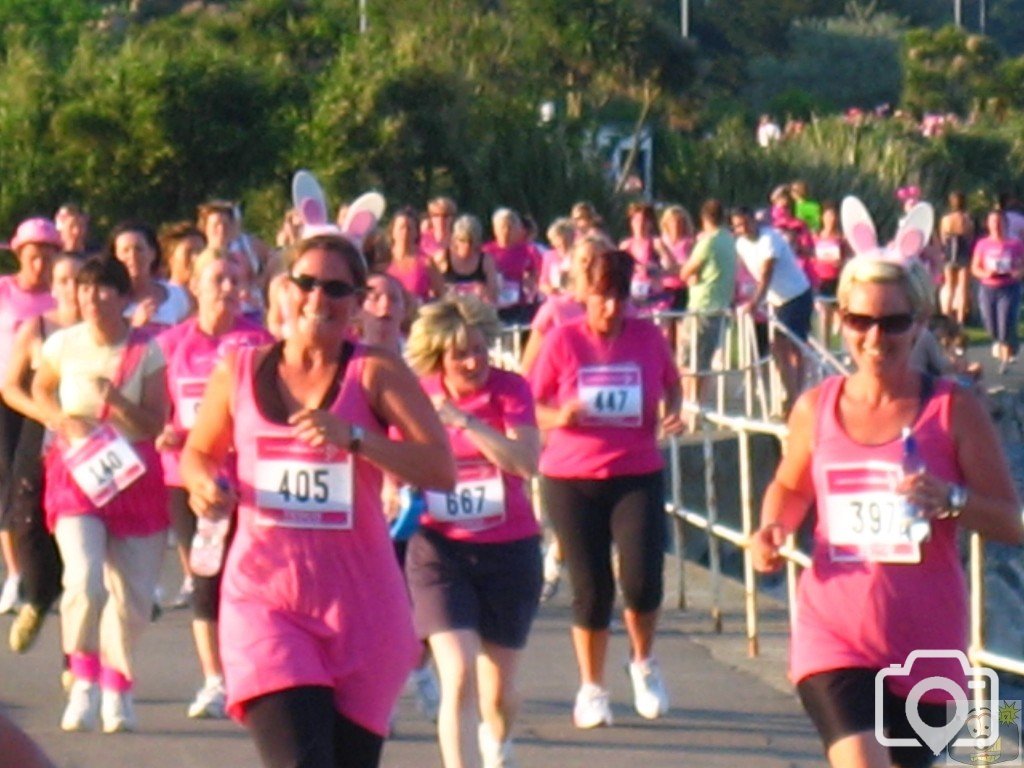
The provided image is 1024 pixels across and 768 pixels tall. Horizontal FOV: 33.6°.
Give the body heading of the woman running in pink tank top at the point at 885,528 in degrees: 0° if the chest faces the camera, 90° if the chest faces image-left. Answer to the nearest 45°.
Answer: approximately 0°

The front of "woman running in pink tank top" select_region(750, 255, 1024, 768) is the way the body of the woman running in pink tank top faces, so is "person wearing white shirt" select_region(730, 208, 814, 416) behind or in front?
behind

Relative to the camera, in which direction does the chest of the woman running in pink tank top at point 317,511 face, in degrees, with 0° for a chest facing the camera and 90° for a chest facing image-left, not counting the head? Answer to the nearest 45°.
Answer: approximately 0°

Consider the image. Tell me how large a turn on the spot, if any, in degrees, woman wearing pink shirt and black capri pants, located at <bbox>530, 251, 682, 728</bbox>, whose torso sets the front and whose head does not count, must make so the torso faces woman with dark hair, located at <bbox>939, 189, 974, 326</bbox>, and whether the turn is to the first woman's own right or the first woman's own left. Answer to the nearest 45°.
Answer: approximately 180°
